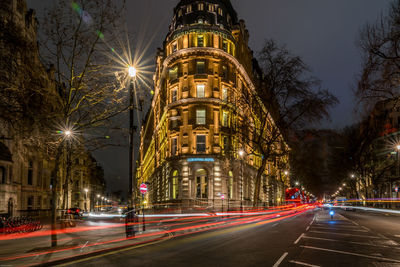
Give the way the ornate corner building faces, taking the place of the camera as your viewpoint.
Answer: facing the viewer
